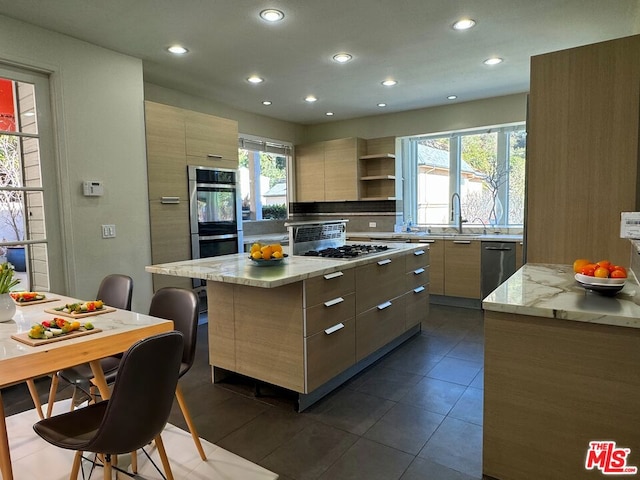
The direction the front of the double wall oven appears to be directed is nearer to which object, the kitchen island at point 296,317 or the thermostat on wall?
the kitchen island

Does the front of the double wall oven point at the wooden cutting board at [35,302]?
no

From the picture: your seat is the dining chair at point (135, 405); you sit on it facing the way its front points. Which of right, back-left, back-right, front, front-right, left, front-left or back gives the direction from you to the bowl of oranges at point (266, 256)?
right

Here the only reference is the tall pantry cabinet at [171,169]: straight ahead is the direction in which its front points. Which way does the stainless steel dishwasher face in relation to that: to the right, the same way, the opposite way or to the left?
to the right

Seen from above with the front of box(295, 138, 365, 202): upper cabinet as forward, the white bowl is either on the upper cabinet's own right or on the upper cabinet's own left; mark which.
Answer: on the upper cabinet's own left

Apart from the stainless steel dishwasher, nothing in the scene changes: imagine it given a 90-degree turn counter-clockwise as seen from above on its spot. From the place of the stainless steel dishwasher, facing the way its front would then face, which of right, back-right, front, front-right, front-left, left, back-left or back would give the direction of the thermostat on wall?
back-right

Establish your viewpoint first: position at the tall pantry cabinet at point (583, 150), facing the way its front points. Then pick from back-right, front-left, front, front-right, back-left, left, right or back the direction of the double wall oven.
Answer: front

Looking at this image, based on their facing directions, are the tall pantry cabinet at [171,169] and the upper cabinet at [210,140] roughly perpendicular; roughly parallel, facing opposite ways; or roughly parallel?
roughly parallel

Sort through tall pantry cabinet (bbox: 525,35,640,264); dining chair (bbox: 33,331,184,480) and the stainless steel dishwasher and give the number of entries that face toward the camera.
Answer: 1

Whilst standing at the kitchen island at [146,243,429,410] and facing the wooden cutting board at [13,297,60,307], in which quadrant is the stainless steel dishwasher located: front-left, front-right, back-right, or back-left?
back-right

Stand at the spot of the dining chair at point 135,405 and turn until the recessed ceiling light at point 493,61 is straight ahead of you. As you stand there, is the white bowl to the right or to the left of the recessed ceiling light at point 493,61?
right

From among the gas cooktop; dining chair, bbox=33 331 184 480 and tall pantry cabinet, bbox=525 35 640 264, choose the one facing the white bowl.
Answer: the gas cooktop

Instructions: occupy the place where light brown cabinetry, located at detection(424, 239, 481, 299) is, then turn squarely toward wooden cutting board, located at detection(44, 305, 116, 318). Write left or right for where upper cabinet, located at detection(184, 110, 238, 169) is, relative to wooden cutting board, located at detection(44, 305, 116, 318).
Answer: right

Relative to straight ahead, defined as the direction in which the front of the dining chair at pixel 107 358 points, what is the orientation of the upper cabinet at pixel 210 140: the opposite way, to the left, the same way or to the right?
to the left

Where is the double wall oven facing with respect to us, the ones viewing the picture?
facing the viewer and to the right of the viewer

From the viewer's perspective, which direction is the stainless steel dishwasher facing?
toward the camera

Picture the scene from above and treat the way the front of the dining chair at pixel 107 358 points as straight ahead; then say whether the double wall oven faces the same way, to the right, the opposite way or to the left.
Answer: to the left

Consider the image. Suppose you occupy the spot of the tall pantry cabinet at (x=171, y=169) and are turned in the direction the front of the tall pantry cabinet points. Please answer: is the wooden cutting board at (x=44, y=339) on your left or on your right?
on your right

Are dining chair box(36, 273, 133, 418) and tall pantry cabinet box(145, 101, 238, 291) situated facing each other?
no

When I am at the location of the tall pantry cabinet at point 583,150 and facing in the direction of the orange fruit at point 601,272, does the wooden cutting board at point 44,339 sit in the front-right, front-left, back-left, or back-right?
front-right

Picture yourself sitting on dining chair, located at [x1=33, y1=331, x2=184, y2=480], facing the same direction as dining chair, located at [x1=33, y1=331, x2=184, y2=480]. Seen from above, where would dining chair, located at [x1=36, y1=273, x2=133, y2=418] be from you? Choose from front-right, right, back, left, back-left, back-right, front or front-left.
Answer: front-right
